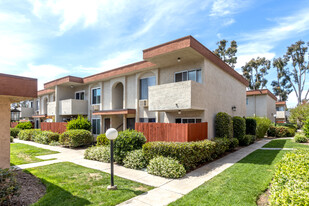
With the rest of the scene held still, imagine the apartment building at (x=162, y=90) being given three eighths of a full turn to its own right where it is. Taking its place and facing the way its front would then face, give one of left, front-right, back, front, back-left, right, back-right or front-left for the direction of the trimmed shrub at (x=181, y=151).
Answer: back

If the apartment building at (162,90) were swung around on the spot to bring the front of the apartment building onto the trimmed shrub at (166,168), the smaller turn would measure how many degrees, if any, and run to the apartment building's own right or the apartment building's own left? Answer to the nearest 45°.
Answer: approximately 45° to the apartment building's own left

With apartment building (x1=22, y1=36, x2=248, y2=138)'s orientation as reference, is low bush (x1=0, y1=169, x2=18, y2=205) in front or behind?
in front

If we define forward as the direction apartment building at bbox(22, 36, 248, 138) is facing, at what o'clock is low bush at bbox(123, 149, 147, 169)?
The low bush is roughly at 11 o'clock from the apartment building.

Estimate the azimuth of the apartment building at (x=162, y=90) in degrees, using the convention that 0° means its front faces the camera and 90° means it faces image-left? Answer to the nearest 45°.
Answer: approximately 45°

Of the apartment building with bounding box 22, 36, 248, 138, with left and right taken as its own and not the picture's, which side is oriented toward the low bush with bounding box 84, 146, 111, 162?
front

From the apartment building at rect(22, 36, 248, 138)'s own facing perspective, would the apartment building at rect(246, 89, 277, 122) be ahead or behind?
behind

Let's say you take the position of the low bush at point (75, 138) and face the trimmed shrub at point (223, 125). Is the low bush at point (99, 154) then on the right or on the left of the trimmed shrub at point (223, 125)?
right
